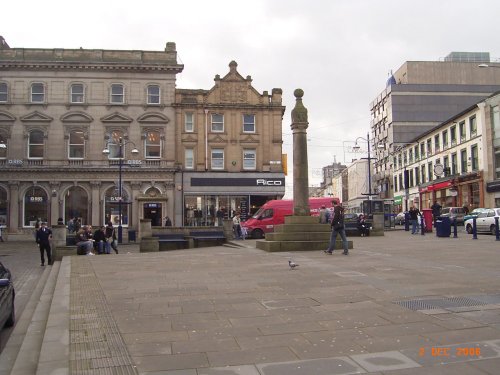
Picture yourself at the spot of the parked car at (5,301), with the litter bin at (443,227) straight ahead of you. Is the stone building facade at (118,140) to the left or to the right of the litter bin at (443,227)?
left

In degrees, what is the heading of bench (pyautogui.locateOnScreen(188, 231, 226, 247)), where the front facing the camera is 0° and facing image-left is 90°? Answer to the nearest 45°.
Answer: approximately 0°

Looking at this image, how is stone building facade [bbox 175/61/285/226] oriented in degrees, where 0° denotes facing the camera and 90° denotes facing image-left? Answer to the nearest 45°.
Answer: approximately 0°

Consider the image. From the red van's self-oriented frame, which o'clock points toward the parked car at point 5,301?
The parked car is roughly at 9 o'clock from the red van.

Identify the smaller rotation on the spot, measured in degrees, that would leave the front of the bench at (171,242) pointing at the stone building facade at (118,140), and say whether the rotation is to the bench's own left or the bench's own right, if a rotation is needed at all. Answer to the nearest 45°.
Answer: approximately 180°

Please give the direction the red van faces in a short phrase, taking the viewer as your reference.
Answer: facing to the left of the viewer

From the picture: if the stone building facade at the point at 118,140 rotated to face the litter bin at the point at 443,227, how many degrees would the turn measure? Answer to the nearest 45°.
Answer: approximately 45° to its left

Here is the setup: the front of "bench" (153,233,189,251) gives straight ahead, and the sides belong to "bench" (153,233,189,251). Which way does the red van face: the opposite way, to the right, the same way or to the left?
to the right

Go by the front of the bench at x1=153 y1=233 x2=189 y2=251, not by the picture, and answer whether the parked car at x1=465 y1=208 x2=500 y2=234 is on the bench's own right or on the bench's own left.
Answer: on the bench's own left
